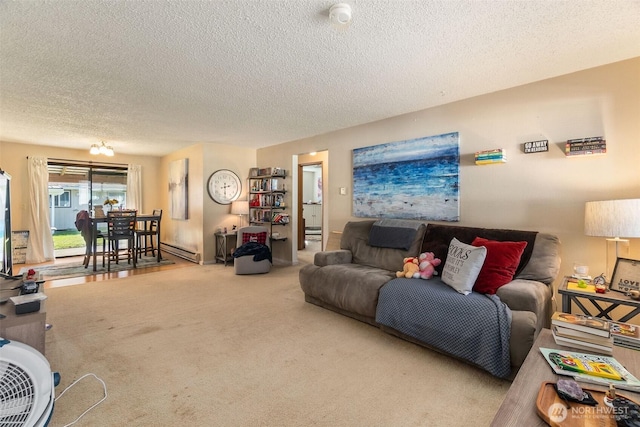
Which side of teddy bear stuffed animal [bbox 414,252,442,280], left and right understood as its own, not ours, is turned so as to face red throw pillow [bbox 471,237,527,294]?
left

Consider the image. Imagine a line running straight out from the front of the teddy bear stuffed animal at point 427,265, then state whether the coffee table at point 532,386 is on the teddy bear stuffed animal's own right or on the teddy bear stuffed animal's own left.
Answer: on the teddy bear stuffed animal's own left

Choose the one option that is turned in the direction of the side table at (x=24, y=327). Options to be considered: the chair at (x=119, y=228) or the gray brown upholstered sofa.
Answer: the gray brown upholstered sofa

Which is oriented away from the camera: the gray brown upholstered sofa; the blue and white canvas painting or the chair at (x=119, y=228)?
the chair

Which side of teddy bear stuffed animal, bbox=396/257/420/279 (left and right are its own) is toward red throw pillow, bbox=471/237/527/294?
left

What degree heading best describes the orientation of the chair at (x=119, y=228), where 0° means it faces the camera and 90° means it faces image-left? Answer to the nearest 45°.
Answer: approximately 180°

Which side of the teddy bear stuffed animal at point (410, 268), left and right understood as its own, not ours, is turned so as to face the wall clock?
right

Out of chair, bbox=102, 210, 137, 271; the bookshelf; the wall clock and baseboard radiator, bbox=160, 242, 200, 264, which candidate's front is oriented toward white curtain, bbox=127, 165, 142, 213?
the chair

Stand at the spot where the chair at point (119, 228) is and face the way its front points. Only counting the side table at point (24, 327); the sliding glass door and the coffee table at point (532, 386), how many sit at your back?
2

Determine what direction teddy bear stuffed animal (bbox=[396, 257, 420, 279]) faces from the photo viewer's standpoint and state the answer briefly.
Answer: facing the viewer and to the left of the viewer

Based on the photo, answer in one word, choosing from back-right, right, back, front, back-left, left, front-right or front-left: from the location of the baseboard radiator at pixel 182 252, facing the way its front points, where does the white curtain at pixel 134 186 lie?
right

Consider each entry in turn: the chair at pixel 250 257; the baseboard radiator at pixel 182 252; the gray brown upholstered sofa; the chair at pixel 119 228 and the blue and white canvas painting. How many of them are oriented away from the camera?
1

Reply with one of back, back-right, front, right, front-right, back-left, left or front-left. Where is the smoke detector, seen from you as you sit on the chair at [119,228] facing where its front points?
back

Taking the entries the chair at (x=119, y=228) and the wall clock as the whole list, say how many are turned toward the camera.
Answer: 1

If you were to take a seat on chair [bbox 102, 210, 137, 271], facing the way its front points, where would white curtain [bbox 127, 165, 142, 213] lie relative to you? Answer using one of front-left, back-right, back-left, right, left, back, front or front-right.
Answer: front

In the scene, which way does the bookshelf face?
toward the camera

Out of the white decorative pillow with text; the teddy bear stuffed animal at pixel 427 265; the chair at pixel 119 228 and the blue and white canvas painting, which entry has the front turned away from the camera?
the chair

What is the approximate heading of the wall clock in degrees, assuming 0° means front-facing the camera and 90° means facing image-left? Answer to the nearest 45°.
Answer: approximately 0°
